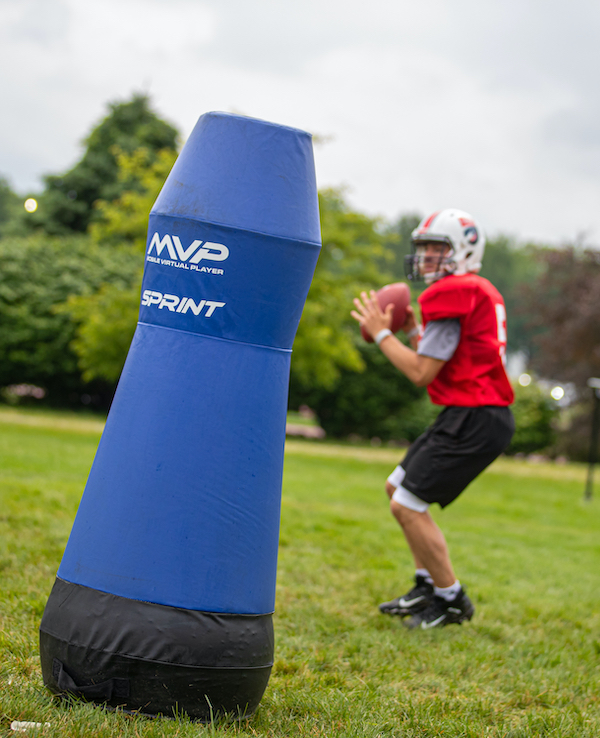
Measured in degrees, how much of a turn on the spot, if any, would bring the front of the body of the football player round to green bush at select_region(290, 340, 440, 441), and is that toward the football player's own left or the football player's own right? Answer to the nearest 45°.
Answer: approximately 90° to the football player's own right

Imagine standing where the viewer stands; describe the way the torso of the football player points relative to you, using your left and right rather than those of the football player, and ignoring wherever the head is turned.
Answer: facing to the left of the viewer

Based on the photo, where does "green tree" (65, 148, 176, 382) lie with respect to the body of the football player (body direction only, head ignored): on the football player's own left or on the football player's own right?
on the football player's own right

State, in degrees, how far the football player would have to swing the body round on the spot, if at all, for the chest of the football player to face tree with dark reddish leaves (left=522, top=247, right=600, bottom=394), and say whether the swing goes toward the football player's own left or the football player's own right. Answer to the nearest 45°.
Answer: approximately 90° to the football player's own right

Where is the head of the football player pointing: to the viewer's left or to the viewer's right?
to the viewer's left

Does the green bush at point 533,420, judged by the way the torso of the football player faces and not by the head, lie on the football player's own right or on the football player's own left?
on the football player's own right
